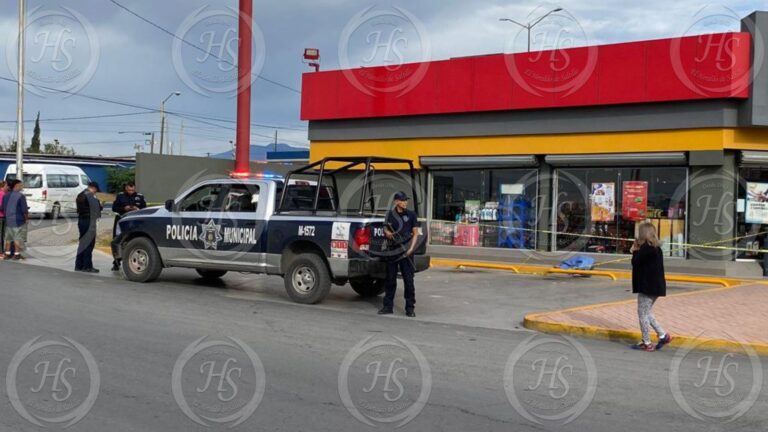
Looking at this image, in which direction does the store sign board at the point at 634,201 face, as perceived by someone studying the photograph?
facing the viewer

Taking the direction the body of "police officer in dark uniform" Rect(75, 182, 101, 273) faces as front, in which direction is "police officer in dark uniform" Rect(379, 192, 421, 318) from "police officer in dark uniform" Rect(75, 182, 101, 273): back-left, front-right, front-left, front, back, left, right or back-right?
front-right

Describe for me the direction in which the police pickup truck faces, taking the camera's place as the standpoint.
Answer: facing away from the viewer and to the left of the viewer

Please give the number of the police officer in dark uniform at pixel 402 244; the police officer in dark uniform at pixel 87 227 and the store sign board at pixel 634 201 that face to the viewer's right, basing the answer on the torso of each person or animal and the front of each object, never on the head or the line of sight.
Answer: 1

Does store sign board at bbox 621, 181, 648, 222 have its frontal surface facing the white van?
no

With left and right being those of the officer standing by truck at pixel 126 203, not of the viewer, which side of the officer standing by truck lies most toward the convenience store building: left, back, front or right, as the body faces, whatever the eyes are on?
left

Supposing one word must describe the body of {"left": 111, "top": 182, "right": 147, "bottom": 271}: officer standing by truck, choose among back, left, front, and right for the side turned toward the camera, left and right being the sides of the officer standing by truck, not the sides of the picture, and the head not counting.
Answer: front

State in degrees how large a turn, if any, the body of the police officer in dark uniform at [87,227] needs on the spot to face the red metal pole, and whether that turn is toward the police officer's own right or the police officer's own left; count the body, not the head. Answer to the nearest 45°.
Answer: approximately 45° to the police officer's own left

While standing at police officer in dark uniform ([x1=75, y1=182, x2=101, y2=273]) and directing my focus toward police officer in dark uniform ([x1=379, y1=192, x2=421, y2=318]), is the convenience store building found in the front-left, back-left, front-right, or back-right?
front-left

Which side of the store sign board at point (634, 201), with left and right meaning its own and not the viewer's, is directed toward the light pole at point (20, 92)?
right

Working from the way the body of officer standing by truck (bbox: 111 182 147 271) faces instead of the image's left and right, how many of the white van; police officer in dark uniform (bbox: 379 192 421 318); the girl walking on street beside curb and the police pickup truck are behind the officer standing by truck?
1

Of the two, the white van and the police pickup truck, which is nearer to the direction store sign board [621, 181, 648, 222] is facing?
the police pickup truck

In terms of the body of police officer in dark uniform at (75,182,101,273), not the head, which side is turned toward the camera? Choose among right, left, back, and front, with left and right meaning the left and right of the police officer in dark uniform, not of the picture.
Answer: right

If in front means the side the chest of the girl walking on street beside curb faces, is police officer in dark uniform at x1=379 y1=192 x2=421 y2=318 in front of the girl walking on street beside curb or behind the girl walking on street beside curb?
in front
